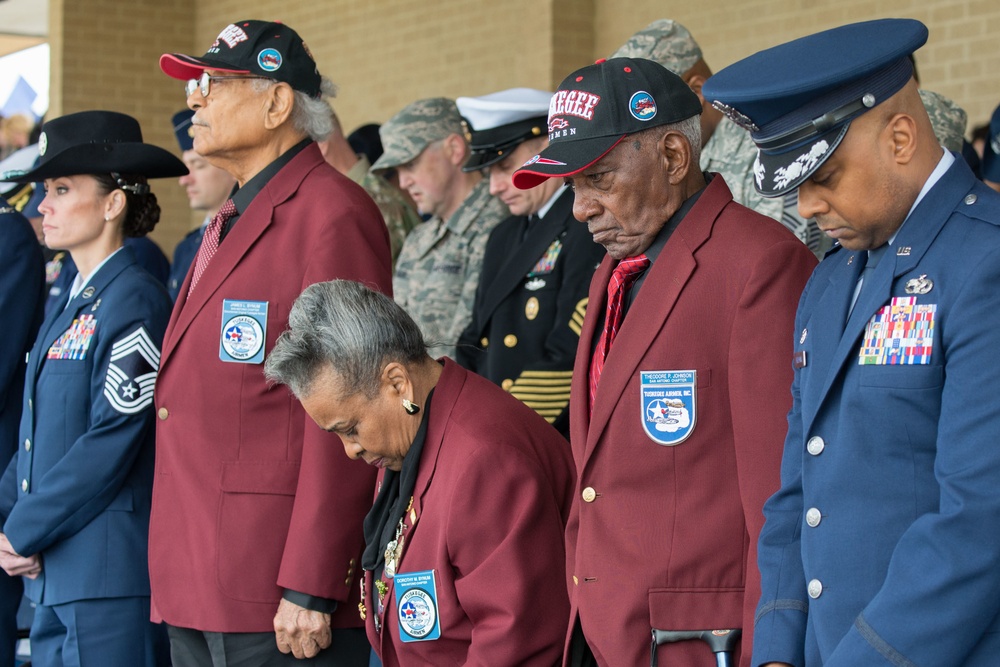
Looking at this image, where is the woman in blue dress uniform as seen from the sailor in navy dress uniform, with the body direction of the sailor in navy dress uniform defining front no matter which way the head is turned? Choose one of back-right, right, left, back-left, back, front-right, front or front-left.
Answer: front-right

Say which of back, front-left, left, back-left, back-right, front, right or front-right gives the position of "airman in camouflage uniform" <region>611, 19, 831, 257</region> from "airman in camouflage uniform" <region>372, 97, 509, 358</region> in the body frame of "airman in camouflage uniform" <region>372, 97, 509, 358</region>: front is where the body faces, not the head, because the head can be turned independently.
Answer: left

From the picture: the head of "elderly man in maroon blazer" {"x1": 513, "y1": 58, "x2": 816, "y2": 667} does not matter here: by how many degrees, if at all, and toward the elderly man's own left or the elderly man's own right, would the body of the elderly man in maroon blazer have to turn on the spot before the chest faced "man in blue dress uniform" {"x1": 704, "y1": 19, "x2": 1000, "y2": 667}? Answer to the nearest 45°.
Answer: approximately 90° to the elderly man's own left

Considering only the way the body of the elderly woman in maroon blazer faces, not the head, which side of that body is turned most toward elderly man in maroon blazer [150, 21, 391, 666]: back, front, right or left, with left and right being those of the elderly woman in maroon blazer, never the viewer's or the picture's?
right

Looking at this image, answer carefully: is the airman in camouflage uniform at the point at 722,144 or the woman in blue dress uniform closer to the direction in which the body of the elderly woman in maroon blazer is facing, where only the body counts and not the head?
the woman in blue dress uniform

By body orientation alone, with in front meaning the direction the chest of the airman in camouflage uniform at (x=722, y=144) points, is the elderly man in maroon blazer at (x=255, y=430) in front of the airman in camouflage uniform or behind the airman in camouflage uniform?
in front

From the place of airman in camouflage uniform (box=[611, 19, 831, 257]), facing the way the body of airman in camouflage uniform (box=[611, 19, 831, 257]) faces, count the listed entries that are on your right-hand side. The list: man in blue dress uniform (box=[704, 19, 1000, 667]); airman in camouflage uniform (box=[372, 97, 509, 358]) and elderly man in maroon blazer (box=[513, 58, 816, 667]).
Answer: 1

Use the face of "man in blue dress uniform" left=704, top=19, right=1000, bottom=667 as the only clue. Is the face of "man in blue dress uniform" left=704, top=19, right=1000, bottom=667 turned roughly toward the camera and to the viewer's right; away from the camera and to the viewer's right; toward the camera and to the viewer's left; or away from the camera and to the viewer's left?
toward the camera and to the viewer's left

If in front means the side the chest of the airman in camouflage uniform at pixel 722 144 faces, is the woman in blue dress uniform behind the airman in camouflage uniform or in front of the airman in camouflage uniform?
in front

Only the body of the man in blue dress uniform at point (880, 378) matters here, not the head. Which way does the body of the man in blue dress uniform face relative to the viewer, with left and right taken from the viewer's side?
facing the viewer and to the left of the viewer
